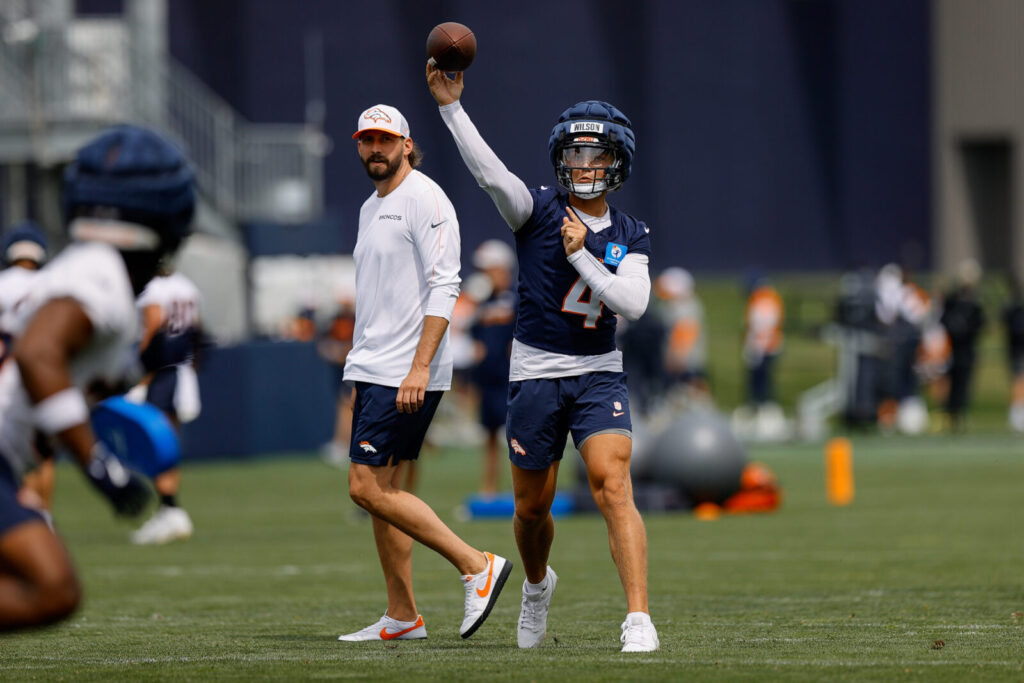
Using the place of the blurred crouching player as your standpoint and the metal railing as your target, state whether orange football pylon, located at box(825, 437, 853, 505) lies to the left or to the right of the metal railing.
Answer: right

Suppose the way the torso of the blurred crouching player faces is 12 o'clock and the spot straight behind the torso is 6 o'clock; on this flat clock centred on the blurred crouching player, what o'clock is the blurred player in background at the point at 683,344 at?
The blurred player in background is roughly at 10 o'clock from the blurred crouching player.

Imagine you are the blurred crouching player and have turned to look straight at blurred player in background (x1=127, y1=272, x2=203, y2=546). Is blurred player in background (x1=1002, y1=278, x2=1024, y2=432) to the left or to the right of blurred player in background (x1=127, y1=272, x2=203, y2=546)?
right

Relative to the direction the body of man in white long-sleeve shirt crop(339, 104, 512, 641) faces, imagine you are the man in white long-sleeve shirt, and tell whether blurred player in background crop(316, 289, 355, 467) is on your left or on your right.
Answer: on your right

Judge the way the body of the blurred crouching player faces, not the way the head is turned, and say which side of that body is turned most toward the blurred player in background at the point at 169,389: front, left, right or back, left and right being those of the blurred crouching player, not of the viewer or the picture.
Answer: left

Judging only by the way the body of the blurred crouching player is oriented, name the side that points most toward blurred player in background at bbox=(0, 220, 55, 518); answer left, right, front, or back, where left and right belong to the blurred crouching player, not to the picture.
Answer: left

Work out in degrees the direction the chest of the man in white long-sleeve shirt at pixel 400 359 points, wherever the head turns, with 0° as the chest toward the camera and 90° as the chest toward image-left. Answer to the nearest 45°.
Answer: approximately 45°

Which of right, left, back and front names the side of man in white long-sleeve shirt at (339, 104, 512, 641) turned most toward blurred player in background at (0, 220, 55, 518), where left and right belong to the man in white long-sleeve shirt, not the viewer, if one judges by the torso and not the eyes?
right

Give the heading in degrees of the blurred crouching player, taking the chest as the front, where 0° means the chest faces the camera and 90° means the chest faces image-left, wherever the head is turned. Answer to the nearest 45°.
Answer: approximately 270°

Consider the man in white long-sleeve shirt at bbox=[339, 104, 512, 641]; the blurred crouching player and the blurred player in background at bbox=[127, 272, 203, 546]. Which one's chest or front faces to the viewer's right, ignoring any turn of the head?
the blurred crouching player

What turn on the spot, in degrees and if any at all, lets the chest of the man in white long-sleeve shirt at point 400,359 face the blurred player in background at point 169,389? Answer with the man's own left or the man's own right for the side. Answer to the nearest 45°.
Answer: approximately 135° to the man's own right
